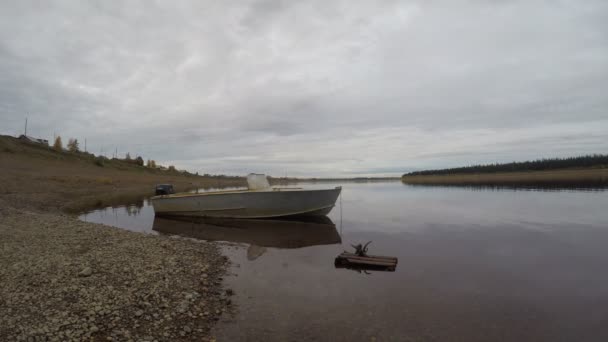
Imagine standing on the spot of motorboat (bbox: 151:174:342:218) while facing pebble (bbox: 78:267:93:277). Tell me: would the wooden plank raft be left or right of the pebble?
left

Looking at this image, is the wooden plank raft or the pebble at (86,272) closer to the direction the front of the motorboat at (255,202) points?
the wooden plank raft

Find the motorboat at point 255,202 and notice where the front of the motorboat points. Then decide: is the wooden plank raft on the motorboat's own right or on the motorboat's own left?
on the motorboat's own right

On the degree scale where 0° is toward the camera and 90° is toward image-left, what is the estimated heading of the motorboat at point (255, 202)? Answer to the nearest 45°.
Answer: approximately 270°

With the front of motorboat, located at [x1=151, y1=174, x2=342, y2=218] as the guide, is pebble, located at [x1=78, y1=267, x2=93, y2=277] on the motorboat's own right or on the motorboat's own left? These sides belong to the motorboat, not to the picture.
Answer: on the motorboat's own right
